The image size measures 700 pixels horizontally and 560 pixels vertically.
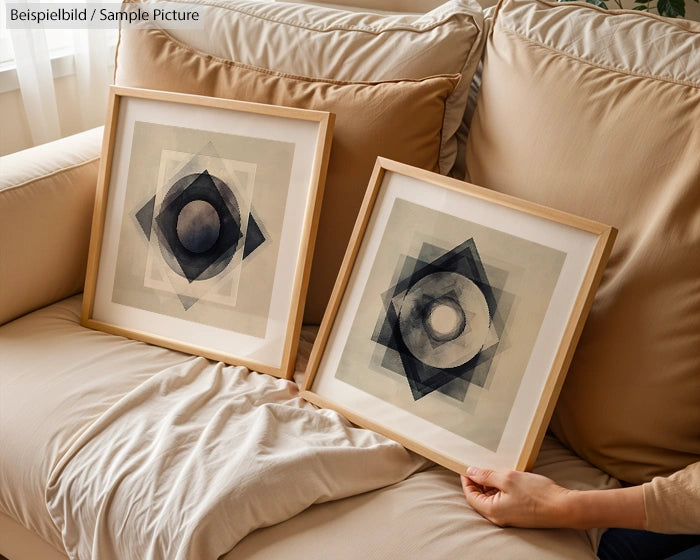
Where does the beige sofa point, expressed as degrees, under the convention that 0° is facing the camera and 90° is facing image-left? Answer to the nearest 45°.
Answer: approximately 45°

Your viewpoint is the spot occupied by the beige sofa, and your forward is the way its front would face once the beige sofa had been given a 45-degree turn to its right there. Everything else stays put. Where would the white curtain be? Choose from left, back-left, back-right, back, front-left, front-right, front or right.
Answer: front-right

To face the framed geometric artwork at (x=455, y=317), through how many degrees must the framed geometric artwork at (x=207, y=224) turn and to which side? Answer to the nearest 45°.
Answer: approximately 90° to its left

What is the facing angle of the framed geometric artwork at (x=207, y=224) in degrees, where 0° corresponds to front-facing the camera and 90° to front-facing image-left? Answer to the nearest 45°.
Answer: approximately 45°
